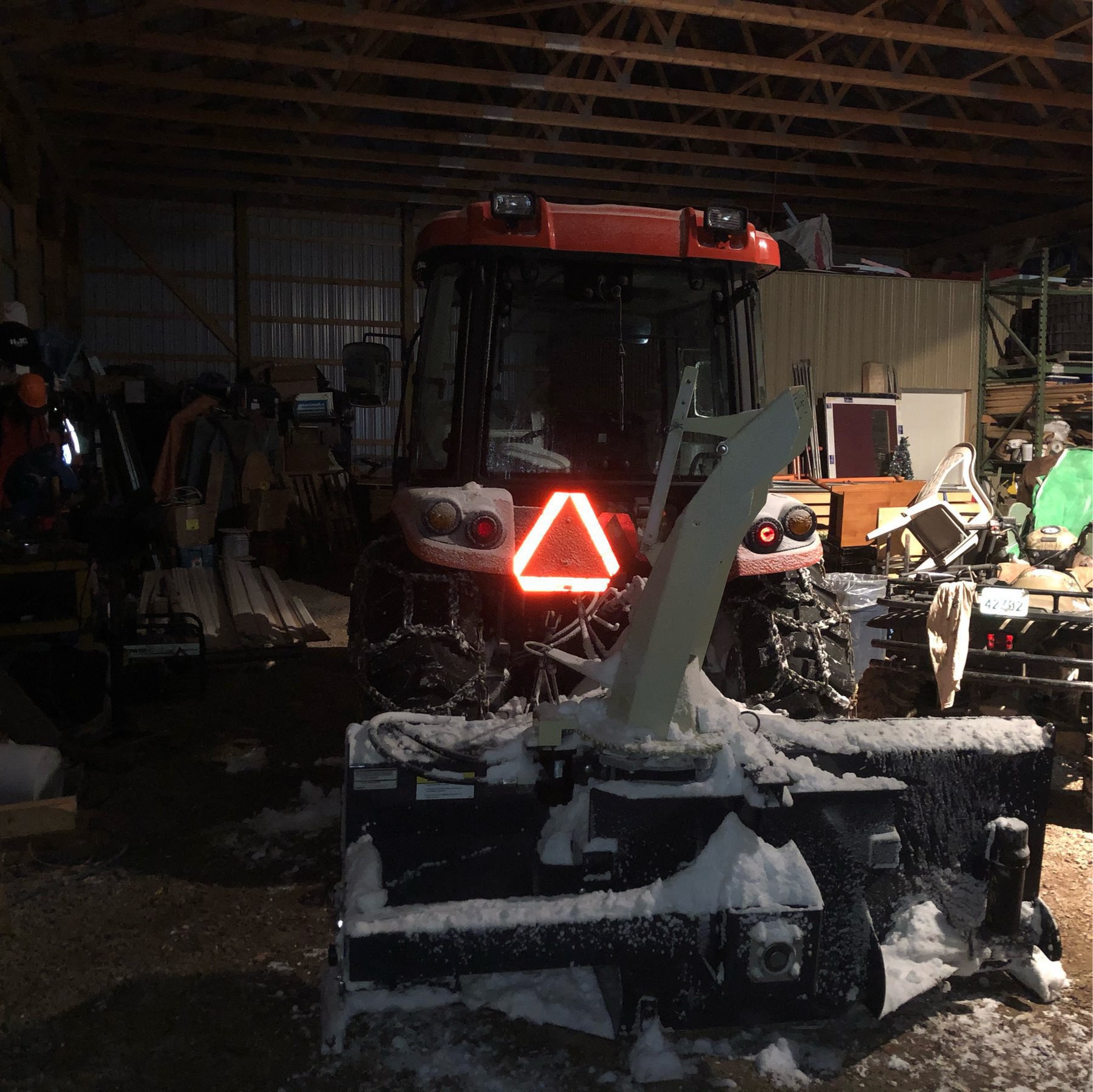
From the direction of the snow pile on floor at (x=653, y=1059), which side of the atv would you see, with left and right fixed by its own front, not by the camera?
back

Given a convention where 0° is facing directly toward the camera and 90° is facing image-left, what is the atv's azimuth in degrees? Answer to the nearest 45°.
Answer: approximately 180°

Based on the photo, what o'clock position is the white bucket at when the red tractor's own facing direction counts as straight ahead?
The white bucket is roughly at 9 o'clock from the red tractor.

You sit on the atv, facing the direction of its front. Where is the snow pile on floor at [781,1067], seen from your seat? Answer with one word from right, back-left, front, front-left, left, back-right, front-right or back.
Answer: back

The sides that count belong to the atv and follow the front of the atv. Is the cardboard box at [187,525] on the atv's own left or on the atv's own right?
on the atv's own left

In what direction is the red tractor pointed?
away from the camera

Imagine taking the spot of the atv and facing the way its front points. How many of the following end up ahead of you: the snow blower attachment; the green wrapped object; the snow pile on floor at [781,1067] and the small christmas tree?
2

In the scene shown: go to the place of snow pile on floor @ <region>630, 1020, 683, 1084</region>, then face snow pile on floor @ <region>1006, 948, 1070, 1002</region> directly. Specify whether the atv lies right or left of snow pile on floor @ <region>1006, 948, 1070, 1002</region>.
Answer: left

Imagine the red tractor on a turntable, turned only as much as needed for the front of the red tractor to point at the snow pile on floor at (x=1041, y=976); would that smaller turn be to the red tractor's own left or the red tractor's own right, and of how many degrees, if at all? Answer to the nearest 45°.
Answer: approximately 135° to the red tractor's own right

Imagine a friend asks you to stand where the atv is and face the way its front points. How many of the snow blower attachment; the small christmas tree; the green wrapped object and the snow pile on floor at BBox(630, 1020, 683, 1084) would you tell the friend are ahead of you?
2
